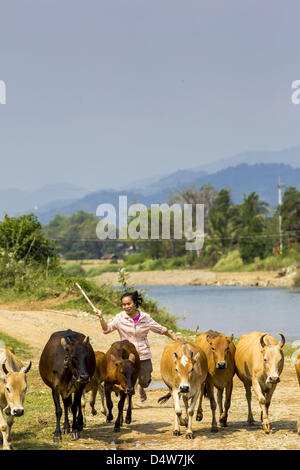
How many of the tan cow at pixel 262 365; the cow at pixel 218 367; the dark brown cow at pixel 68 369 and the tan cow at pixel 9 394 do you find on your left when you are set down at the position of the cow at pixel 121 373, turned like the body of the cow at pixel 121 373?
2

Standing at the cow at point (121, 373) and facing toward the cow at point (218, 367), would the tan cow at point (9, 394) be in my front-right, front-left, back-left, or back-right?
back-right

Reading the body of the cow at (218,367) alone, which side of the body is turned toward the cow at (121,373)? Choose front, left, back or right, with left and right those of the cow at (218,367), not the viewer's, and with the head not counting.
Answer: right

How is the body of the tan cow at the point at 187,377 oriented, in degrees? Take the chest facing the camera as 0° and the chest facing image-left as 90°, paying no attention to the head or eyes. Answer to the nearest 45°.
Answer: approximately 0°

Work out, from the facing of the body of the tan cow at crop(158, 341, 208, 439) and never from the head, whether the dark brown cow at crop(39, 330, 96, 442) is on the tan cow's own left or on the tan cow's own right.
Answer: on the tan cow's own right

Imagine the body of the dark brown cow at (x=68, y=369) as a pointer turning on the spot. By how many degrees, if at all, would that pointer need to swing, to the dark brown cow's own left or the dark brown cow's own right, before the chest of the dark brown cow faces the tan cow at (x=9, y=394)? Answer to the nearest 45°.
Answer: approximately 45° to the dark brown cow's own right

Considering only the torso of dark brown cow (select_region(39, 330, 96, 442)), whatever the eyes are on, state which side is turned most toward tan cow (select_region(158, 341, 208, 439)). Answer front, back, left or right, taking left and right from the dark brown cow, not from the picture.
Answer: left
